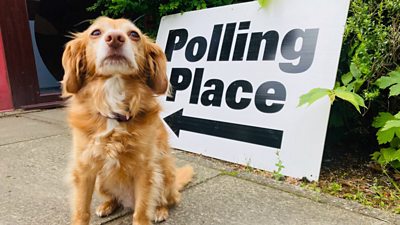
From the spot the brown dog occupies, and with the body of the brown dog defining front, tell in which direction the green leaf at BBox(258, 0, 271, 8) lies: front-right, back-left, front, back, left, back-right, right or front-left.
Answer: back-left

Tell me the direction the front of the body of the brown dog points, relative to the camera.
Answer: toward the camera

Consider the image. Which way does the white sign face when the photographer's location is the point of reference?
facing the viewer and to the left of the viewer

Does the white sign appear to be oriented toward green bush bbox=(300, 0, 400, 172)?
no

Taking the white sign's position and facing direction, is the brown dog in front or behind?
in front

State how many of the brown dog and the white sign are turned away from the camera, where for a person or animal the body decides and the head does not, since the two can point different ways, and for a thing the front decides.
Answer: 0

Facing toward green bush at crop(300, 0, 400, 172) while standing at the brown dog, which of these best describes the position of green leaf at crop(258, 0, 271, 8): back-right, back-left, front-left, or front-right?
front-left

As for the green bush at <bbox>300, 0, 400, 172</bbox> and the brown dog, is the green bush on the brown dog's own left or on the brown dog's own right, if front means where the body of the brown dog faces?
on the brown dog's own left

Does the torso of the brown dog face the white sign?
no
